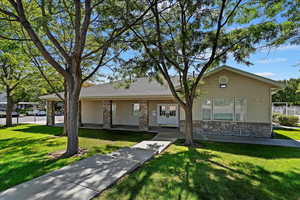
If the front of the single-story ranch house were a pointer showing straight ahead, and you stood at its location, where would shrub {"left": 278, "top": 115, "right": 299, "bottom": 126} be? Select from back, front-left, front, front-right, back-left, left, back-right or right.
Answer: back-left

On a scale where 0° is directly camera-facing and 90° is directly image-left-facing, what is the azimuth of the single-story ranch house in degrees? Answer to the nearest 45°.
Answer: approximately 0°

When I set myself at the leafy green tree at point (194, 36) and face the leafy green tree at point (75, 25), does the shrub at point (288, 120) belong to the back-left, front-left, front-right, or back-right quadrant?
back-right

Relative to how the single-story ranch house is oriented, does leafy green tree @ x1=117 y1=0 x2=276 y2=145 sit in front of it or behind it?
in front

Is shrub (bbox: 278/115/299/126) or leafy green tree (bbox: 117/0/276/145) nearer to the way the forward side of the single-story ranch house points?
the leafy green tree
